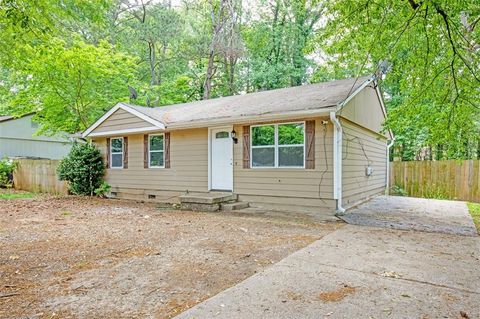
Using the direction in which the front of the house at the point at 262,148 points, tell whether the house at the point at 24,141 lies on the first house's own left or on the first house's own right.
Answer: on the first house's own right

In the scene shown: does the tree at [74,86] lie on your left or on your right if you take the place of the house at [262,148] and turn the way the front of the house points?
on your right

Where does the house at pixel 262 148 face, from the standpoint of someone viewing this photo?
facing the viewer and to the left of the viewer

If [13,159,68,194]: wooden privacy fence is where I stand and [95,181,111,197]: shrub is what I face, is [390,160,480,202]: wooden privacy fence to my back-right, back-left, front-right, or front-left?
front-left

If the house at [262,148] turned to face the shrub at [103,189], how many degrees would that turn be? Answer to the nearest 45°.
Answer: approximately 90° to its right

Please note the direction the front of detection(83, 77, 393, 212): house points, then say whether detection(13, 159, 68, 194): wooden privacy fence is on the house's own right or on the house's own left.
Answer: on the house's own right

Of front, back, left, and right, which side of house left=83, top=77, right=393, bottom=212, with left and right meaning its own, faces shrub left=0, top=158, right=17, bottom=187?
right

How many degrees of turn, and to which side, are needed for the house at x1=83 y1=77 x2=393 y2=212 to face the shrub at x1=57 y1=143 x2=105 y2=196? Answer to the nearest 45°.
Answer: approximately 90° to its right
